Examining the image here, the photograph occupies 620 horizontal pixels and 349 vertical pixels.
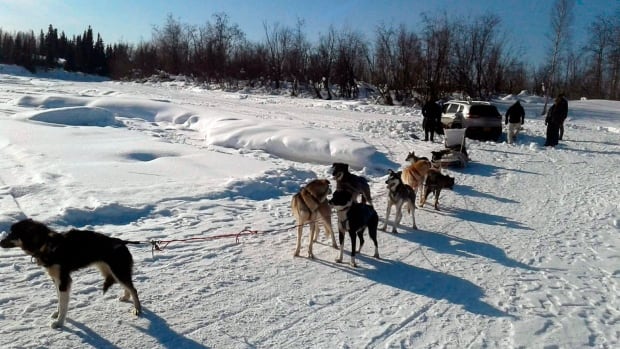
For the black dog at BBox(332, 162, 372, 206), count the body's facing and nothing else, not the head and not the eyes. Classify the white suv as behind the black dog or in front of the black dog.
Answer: behind

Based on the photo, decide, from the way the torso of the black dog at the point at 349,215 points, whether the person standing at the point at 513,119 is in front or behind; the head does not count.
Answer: behind

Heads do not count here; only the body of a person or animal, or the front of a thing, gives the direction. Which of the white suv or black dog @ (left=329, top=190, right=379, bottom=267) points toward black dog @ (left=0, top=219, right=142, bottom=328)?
black dog @ (left=329, top=190, right=379, bottom=267)

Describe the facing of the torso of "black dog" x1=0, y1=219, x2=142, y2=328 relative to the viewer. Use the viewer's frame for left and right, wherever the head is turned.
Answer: facing to the left of the viewer

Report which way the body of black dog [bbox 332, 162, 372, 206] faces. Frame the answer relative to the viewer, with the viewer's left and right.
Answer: facing the viewer and to the left of the viewer

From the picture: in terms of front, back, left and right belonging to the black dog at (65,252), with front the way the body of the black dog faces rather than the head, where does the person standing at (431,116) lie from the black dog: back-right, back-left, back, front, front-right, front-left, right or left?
back-right

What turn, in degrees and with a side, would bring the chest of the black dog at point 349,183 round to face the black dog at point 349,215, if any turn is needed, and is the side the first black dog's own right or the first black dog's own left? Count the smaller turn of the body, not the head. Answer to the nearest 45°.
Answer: approximately 45° to the first black dog's own left

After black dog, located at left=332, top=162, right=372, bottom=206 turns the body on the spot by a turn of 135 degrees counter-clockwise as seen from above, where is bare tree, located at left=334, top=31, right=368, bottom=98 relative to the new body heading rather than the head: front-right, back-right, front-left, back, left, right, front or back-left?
left
